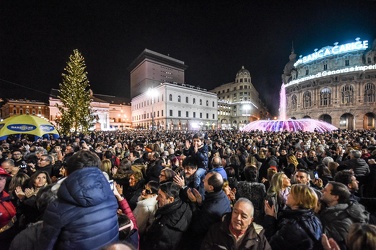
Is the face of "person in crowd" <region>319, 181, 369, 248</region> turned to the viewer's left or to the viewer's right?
to the viewer's left

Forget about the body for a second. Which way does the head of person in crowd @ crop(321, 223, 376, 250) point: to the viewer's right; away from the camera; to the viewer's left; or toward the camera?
away from the camera

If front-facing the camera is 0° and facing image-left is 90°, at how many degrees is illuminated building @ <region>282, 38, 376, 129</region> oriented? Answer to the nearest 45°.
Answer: approximately 45°
